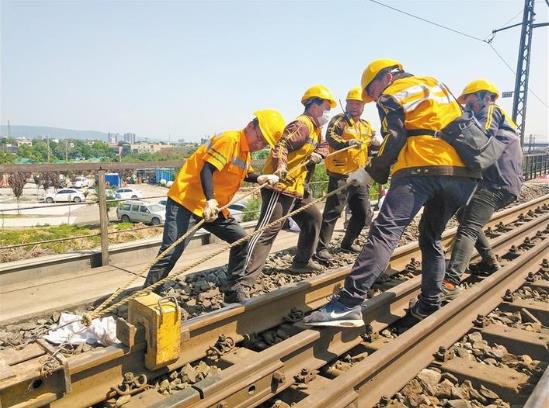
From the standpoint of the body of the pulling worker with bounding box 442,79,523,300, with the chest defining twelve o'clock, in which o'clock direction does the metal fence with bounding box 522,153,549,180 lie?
The metal fence is roughly at 3 o'clock from the pulling worker.

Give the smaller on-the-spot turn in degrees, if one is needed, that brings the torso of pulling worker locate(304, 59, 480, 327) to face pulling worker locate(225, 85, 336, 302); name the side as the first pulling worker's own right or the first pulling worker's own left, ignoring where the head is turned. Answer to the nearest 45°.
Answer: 0° — they already face them

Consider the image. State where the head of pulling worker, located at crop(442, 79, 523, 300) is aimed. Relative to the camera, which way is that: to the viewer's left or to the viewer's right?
to the viewer's left

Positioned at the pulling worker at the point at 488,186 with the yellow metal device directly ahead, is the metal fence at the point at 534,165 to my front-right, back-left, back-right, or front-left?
back-right

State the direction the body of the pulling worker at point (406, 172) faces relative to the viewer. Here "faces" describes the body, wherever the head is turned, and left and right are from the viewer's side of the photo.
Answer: facing away from the viewer and to the left of the viewer

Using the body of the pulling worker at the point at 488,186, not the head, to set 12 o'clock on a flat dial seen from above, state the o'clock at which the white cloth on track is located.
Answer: The white cloth on track is roughly at 10 o'clock from the pulling worker.

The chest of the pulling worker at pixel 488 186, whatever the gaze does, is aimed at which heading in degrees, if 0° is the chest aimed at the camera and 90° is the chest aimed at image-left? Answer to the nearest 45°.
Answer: approximately 90°

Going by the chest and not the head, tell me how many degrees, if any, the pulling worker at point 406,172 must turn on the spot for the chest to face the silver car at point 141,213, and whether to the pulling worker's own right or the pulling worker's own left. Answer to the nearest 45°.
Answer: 0° — they already face it

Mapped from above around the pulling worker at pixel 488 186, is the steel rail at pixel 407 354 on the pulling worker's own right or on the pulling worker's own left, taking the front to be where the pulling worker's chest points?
on the pulling worker's own left
